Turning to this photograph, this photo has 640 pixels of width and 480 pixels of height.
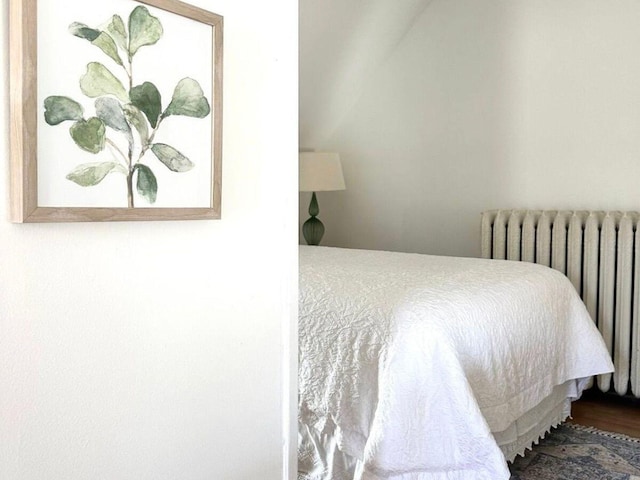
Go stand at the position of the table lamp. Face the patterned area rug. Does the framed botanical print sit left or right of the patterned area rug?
right

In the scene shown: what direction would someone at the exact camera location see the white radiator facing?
facing the viewer

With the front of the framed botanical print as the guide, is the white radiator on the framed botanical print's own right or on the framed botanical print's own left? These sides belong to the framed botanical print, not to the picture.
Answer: on the framed botanical print's own left

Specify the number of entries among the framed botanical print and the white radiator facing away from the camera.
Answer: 0

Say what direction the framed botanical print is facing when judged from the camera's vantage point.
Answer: facing the viewer and to the right of the viewer

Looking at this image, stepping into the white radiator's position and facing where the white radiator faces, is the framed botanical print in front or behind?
in front

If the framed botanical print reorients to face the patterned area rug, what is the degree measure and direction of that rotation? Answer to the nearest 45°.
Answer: approximately 90° to its left

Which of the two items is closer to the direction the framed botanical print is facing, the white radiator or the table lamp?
the white radiator

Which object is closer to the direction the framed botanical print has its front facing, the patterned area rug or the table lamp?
the patterned area rug

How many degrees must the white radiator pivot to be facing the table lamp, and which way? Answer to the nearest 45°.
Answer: approximately 90° to its right

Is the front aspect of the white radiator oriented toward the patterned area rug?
yes

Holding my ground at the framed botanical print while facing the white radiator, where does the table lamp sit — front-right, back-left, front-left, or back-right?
front-left
